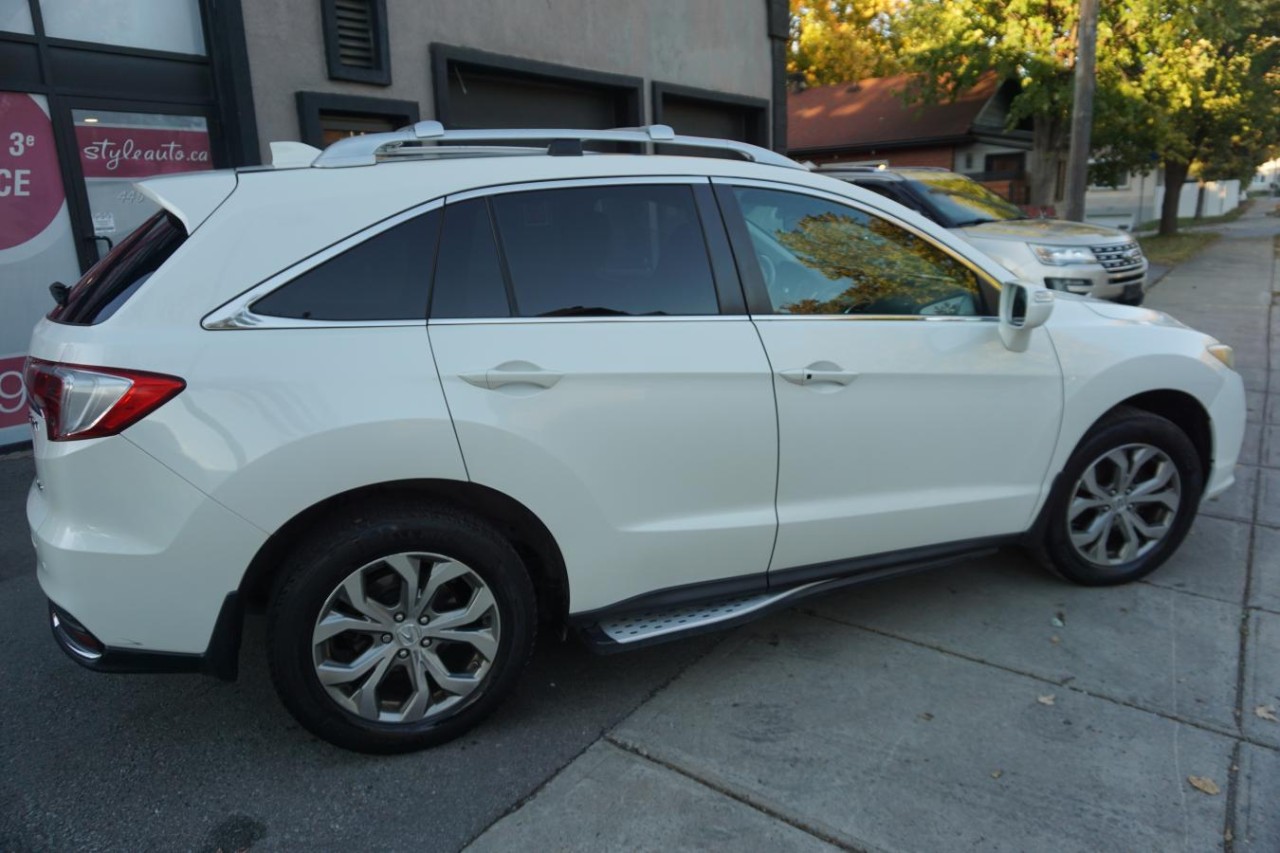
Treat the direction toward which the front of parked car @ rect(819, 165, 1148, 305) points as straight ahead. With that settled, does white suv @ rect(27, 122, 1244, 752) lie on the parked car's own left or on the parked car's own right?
on the parked car's own right

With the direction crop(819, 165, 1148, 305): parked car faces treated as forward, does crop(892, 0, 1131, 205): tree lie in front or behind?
behind

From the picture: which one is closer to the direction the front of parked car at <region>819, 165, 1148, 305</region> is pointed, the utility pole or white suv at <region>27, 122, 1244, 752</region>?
the white suv

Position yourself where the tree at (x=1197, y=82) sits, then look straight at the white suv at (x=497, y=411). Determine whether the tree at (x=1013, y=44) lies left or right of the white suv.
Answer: right

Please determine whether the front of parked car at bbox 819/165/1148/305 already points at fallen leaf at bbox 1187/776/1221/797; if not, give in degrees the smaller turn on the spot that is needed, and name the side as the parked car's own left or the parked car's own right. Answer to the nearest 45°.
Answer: approximately 45° to the parked car's own right

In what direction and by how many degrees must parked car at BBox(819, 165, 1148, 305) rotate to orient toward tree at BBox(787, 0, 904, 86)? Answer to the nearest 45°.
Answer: approximately 135° to its left

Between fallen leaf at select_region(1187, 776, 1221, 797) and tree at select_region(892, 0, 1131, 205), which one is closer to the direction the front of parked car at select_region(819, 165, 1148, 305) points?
the fallen leaf

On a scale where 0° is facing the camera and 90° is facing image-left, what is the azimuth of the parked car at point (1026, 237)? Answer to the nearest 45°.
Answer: approximately 315°

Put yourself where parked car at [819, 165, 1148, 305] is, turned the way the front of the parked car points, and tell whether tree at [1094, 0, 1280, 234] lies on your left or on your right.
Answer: on your left

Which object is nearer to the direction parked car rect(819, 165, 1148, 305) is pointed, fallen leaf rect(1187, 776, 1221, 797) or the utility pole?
the fallen leaf

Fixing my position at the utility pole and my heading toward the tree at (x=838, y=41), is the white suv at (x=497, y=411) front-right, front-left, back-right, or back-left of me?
back-left
